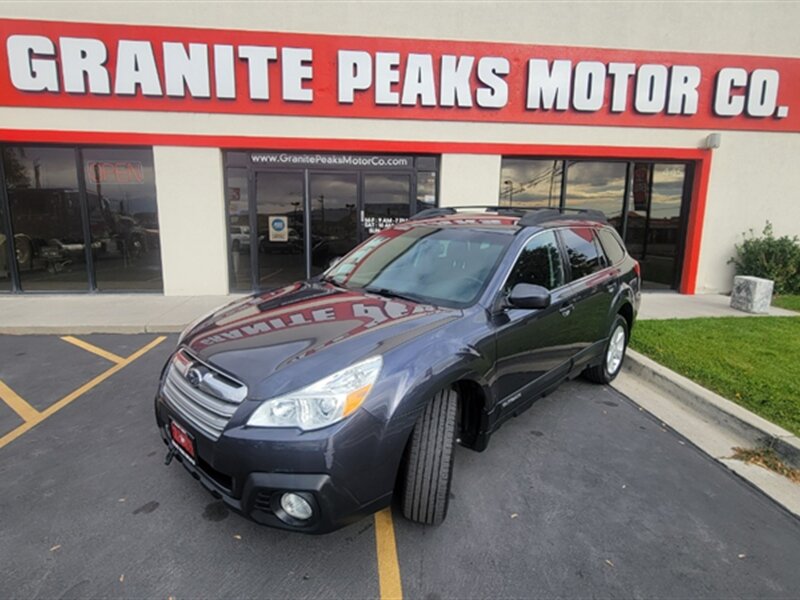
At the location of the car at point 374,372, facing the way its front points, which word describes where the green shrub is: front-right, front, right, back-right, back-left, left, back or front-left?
back

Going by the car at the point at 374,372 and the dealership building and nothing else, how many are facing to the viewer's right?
0

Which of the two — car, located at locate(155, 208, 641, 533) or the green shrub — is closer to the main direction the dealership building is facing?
the car

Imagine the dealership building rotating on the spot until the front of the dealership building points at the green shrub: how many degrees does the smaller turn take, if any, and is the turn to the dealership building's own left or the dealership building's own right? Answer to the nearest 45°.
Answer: approximately 90° to the dealership building's own left

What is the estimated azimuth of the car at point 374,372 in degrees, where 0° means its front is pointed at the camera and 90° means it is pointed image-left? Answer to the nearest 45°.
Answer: approximately 45°

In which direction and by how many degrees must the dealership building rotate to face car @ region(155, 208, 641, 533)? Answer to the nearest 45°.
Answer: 0° — it already faces it
